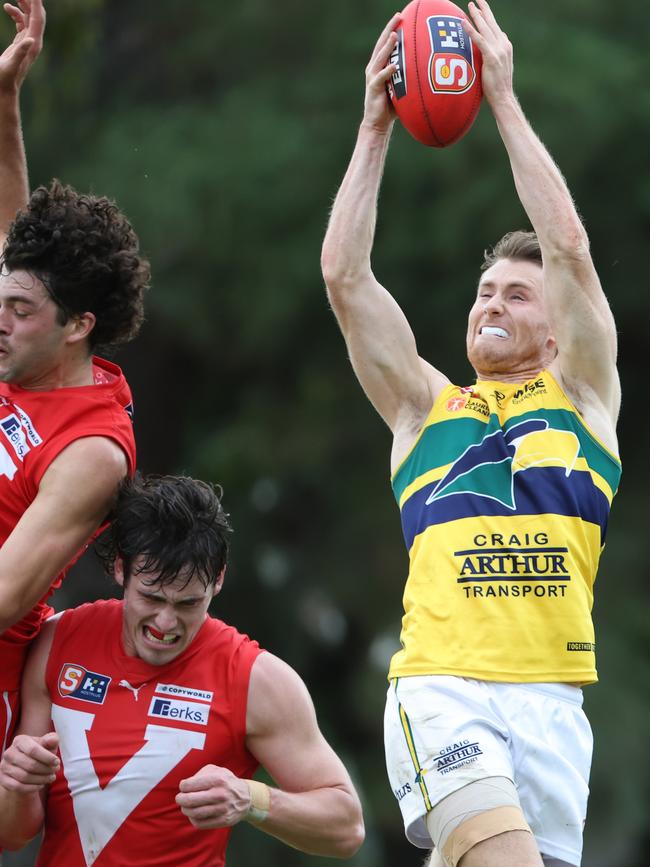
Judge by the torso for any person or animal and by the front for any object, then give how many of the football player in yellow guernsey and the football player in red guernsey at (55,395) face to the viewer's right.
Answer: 0

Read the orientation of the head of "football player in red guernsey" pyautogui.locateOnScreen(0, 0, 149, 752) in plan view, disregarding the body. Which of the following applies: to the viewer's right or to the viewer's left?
to the viewer's left

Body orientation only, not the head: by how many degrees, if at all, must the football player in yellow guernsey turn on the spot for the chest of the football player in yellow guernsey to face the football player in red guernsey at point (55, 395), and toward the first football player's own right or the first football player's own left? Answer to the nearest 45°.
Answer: approximately 90° to the first football player's own right

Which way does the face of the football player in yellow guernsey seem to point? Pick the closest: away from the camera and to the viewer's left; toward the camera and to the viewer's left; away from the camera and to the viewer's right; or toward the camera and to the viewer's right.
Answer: toward the camera and to the viewer's left

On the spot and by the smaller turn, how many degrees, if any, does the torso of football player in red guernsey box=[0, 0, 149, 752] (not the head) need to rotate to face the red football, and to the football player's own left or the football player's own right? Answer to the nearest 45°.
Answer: approximately 135° to the football player's own left

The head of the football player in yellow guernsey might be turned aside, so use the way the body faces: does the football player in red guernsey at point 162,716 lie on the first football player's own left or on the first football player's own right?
on the first football player's own right

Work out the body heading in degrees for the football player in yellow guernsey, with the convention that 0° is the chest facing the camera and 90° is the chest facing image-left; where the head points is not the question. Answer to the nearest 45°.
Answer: approximately 0°
